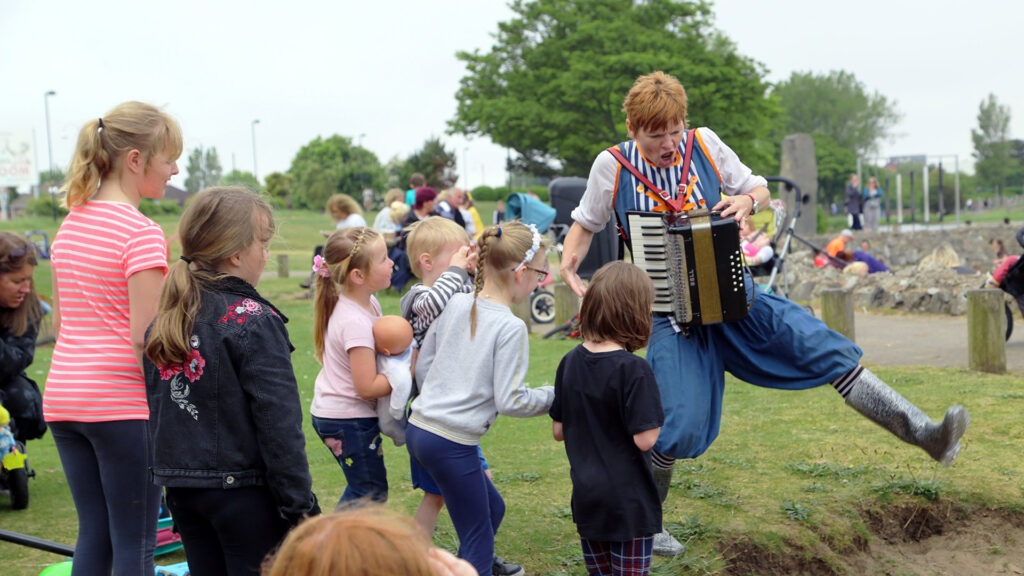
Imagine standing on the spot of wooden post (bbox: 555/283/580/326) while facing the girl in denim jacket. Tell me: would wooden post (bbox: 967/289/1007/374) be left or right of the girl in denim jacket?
left

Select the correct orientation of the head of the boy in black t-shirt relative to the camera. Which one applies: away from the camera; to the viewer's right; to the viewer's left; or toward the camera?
away from the camera

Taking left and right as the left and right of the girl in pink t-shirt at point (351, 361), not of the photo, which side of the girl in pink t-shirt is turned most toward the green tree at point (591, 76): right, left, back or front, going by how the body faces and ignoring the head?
left

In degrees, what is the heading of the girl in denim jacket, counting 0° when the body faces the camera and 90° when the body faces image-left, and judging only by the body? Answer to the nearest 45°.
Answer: approximately 225°

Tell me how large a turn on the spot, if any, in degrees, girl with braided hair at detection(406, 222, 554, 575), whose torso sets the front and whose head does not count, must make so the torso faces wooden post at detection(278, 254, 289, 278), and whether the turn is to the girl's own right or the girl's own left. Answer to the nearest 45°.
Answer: approximately 45° to the girl's own left

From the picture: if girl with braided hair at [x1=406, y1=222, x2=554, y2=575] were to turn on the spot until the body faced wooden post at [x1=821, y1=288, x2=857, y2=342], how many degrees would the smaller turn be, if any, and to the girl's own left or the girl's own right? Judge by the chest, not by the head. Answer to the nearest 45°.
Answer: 0° — they already face it

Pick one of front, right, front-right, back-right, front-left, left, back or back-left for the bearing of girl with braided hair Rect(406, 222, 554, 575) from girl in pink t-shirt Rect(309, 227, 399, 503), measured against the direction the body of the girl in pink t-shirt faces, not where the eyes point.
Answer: front-right

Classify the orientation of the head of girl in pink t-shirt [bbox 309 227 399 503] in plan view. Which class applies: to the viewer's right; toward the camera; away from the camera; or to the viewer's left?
to the viewer's right

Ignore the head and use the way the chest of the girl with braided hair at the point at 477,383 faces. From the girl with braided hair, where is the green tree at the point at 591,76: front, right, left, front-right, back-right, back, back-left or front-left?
front-left

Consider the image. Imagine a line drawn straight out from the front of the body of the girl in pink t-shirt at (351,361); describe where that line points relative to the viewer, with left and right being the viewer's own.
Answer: facing to the right of the viewer

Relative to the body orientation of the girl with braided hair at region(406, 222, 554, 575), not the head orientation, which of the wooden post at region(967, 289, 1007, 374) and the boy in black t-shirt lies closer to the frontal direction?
the wooden post

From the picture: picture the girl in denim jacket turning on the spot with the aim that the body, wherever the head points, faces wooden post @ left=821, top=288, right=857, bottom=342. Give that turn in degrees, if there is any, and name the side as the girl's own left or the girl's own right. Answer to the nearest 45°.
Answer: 0° — they already face it
